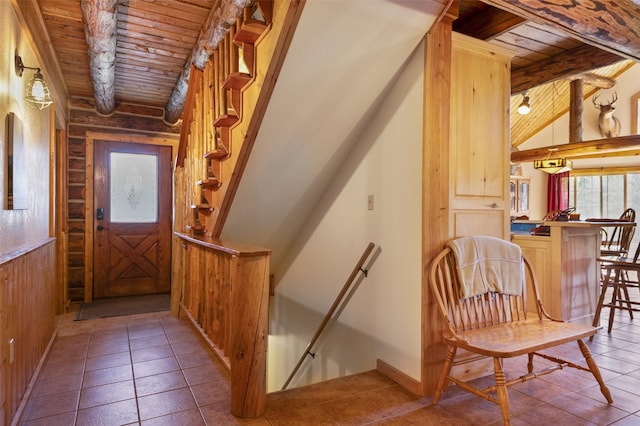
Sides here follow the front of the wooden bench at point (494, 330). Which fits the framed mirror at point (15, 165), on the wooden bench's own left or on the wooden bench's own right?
on the wooden bench's own right

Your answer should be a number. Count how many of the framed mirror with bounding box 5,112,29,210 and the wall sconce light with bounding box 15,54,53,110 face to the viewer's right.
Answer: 2

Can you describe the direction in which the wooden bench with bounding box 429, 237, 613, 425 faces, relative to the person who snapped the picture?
facing the viewer and to the right of the viewer

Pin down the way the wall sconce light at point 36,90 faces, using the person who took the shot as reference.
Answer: facing to the right of the viewer

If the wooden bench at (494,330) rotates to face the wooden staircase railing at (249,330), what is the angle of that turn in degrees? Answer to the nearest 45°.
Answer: approximately 90° to its right

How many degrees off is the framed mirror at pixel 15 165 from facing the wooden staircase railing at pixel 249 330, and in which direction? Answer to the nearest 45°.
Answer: approximately 45° to its right

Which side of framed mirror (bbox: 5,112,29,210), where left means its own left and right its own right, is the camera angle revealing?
right

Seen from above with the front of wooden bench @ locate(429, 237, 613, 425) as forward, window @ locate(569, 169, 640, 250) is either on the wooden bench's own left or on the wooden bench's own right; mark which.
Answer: on the wooden bench's own left

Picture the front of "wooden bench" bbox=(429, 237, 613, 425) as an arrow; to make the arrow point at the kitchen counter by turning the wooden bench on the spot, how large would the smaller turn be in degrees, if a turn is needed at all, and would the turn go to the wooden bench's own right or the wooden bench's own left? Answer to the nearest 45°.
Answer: approximately 135° to the wooden bench's own left

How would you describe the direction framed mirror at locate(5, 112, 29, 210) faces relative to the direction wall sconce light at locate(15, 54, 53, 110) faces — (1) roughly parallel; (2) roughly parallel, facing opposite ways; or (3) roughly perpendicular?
roughly parallel

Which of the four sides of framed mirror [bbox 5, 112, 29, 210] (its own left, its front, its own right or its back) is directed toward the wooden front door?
left

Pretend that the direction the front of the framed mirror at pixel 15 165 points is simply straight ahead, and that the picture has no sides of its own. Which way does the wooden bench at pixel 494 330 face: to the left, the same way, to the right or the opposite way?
to the right

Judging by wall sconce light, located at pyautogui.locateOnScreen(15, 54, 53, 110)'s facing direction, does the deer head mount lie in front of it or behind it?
in front

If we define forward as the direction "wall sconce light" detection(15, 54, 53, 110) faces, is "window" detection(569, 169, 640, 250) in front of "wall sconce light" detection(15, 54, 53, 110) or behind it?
in front
